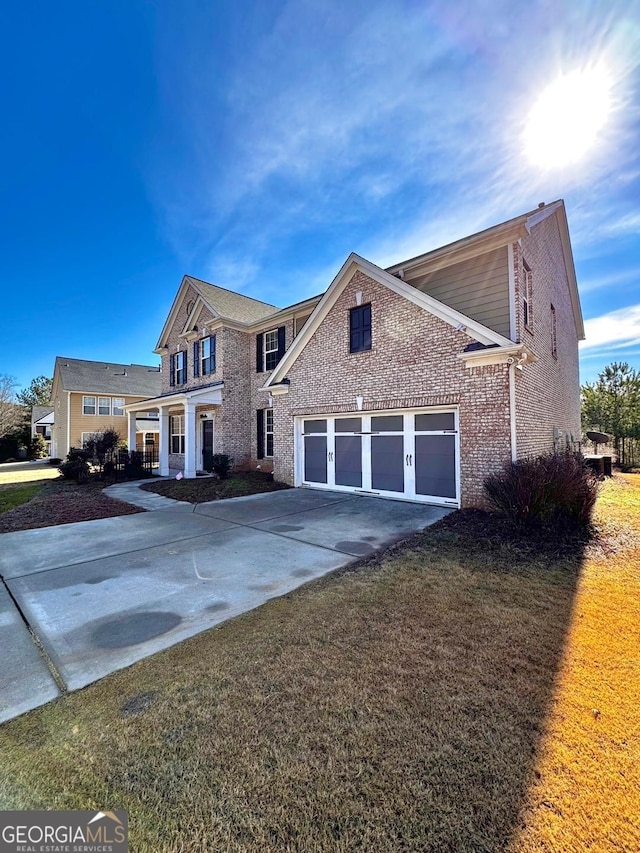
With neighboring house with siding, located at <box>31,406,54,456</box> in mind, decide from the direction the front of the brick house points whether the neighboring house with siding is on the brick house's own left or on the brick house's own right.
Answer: on the brick house's own right

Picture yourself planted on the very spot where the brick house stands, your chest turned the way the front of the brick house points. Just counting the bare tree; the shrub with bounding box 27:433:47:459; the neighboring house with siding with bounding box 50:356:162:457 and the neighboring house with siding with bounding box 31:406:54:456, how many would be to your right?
4

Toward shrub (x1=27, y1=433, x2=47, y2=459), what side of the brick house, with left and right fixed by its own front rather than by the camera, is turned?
right

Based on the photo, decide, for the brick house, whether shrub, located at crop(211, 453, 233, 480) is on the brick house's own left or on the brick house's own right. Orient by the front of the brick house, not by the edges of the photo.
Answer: on the brick house's own right

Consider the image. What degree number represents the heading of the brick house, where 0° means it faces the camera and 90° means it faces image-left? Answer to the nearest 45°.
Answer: approximately 45°

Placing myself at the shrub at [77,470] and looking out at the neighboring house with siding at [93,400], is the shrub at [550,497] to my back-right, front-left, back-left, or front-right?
back-right

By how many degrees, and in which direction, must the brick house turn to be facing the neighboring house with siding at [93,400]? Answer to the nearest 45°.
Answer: approximately 90° to its right

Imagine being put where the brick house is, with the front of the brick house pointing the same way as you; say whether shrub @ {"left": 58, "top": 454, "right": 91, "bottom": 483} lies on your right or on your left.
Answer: on your right

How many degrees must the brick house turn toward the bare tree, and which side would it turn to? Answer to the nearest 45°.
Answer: approximately 90° to its right
